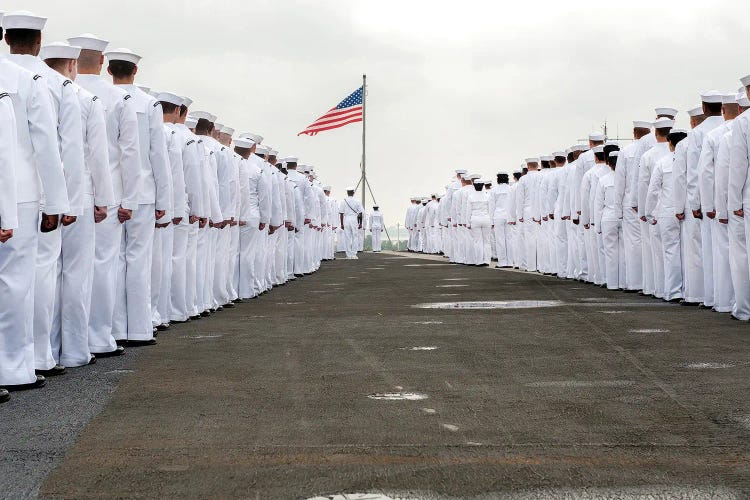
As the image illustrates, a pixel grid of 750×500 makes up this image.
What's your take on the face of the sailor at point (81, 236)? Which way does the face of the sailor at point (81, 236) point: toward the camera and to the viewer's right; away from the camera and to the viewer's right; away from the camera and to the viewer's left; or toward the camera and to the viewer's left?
away from the camera and to the viewer's right

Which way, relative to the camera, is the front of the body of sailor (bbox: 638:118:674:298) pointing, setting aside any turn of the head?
away from the camera

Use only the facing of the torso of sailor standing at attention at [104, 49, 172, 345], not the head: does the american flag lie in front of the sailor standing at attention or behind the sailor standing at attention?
in front

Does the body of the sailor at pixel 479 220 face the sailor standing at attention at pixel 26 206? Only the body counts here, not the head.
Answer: no

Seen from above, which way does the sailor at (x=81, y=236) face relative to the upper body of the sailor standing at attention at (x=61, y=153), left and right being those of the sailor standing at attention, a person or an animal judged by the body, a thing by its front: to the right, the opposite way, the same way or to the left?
the same way

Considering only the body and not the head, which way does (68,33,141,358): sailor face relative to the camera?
away from the camera

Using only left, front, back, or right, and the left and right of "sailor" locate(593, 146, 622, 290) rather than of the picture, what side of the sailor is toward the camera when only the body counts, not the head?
back

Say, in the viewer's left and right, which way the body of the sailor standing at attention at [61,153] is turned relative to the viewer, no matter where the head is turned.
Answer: facing away from the viewer

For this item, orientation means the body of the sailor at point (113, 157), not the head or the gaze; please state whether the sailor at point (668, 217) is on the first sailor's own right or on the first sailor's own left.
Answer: on the first sailor's own right

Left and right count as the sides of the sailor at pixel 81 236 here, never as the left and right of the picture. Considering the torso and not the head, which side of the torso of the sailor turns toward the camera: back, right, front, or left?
back
